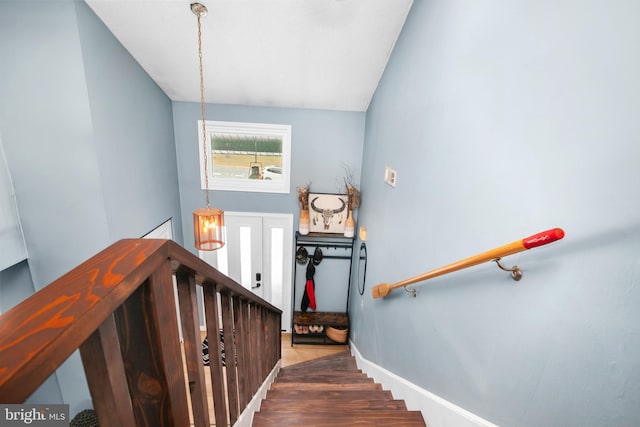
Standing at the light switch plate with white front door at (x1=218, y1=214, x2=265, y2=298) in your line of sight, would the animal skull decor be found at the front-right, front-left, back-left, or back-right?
front-right

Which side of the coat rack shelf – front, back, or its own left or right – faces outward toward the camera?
front

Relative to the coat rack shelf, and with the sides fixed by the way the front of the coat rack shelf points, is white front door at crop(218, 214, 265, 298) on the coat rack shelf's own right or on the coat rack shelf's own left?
on the coat rack shelf's own right

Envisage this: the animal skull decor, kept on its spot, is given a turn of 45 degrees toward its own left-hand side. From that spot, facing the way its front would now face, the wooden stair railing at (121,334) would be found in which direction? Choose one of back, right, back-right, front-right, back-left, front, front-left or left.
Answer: front-right

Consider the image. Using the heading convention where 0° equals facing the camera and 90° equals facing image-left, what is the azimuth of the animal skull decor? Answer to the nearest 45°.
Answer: approximately 0°

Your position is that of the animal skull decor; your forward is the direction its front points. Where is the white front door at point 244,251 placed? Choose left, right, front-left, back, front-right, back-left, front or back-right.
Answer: right

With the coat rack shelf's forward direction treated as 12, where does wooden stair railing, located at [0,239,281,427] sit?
The wooden stair railing is roughly at 12 o'clock from the coat rack shelf.
